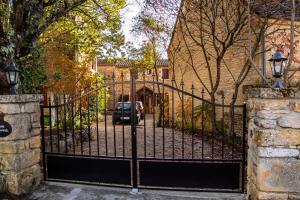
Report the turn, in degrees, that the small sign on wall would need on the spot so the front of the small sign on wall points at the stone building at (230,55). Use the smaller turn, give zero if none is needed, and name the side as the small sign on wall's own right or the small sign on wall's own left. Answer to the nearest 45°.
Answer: approximately 90° to the small sign on wall's own left
